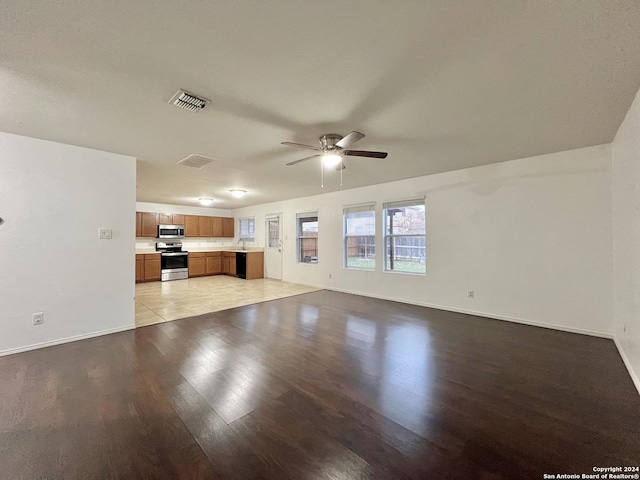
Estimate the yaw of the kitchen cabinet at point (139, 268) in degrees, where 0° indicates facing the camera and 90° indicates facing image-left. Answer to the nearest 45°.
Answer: approximately 0°

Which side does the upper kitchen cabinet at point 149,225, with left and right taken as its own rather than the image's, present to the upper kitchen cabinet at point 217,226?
left

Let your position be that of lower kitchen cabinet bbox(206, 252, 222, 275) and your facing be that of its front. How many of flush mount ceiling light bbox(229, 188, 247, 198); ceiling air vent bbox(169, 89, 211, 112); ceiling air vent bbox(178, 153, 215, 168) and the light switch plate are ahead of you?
4

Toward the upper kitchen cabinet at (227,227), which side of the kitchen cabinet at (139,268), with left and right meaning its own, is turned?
left

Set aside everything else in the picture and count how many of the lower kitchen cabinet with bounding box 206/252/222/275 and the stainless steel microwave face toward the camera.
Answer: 2

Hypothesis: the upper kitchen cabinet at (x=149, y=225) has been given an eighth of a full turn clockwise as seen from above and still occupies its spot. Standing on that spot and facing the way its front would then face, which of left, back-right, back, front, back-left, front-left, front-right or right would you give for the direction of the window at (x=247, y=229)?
back-left
